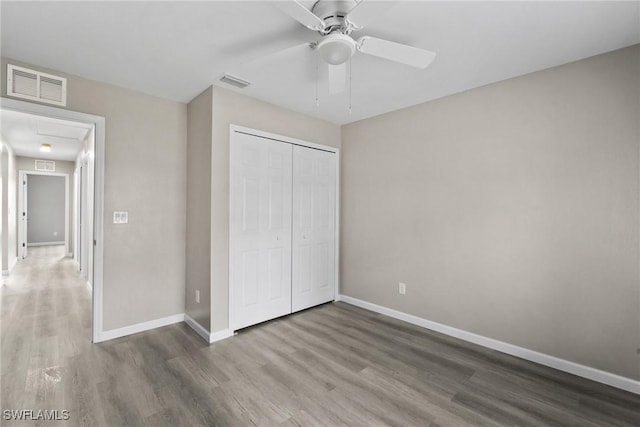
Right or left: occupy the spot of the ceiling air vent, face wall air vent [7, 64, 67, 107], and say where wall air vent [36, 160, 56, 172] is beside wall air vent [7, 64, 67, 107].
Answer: right

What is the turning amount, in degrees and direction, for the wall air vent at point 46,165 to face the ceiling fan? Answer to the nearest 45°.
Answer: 0° — it already faces it

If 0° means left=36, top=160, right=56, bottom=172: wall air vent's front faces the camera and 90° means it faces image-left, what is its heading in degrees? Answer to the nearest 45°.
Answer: approximately 0°

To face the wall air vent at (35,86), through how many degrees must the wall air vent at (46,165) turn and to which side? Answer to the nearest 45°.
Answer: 0° — it already faces it

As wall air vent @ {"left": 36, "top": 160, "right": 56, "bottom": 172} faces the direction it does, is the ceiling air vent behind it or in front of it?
in front
